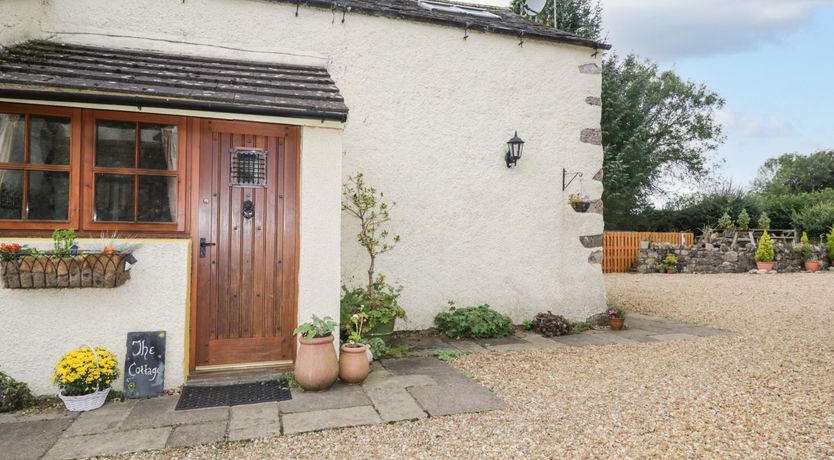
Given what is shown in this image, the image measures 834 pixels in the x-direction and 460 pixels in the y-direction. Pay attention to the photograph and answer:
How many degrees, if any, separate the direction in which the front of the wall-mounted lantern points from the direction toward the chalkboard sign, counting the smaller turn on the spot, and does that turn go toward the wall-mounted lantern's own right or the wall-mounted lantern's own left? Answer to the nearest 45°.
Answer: approximately 90° to the wall-mounted lantern's own right

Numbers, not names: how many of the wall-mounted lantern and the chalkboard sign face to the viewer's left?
0

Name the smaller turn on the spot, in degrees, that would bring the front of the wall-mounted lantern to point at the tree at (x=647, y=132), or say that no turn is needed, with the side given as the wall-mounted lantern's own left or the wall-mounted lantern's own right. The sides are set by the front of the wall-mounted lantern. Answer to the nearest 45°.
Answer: approximately 135° to the wall-mounted lantern's own left

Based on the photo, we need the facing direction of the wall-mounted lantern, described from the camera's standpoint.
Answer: facing the viewer and to the right of the viewer

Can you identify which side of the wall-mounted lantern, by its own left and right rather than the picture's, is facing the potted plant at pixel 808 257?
left

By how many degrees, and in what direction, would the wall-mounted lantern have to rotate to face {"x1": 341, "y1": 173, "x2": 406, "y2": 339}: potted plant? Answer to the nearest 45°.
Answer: approximately 90° to its right

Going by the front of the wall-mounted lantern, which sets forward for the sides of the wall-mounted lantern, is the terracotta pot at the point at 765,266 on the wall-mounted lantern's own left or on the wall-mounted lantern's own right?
on the wall-mounted lantern's own left

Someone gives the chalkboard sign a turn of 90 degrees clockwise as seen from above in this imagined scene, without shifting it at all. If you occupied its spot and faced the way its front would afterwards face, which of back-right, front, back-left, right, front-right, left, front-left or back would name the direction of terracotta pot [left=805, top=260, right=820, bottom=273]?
back

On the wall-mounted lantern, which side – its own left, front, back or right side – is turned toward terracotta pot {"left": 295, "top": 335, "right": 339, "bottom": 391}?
right

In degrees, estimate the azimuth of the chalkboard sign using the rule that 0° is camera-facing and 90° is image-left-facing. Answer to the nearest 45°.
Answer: approximately 0°

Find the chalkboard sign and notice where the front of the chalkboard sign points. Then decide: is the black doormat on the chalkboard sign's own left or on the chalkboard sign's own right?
on the chalkboard sign's own left

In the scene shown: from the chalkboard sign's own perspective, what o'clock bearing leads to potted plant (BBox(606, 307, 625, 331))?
The potted plant is roughly at 9 o'clock from the chalkboard sign.

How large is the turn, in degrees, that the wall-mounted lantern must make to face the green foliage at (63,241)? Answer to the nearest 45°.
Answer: approximately 90° to its right

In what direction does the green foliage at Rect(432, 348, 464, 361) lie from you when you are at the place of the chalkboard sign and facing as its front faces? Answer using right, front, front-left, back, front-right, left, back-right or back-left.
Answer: left

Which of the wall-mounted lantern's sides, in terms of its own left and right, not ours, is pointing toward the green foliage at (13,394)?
right
